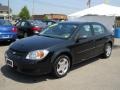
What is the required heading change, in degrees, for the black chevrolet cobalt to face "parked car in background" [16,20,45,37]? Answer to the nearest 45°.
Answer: approximately 135° to its right

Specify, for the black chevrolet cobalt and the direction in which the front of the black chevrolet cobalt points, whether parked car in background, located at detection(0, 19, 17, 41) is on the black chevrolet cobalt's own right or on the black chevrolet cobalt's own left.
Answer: on the black chevrolet cobalt's own right

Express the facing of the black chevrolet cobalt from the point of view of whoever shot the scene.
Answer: facing the viewer and to the left of the viewer

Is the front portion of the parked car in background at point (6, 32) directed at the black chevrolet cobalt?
no

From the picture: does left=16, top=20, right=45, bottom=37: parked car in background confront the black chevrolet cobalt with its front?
no
